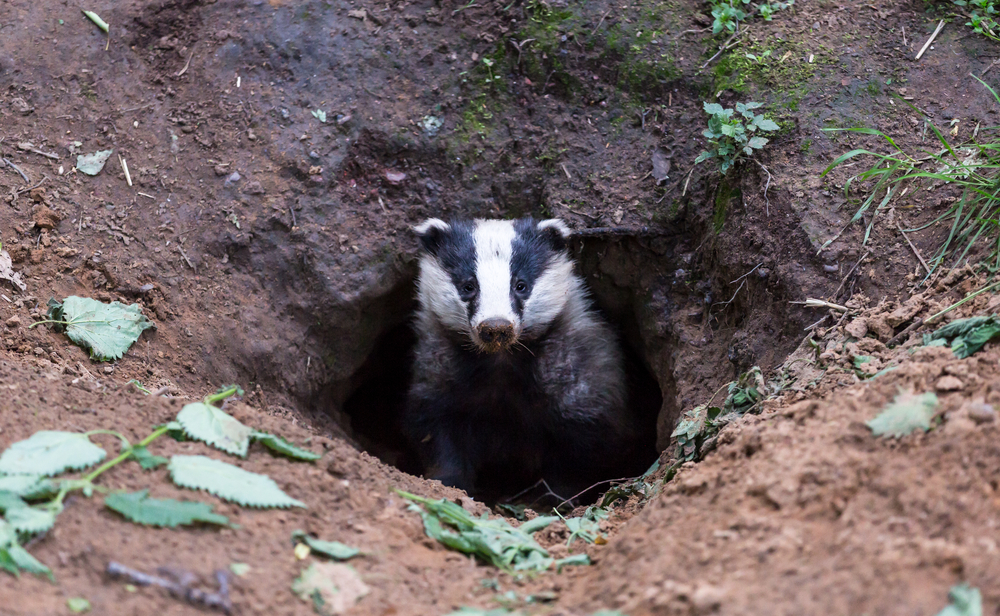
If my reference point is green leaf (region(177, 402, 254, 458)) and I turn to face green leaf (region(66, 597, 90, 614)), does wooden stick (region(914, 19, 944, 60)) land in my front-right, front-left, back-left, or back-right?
back-left

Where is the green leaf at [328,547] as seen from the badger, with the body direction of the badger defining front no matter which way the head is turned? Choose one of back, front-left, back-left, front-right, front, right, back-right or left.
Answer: front

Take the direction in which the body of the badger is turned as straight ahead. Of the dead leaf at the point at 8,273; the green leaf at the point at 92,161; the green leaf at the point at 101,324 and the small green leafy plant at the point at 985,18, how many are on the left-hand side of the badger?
1

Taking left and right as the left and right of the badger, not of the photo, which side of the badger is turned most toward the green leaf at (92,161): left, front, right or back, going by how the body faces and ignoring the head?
right

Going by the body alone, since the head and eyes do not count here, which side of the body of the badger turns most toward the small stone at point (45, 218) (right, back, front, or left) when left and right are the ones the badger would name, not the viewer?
right

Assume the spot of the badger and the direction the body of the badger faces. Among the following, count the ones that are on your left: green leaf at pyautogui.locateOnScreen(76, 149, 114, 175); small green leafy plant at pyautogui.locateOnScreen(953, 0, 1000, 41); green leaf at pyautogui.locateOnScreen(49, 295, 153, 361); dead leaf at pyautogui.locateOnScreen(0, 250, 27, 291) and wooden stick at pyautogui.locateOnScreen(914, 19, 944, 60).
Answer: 2

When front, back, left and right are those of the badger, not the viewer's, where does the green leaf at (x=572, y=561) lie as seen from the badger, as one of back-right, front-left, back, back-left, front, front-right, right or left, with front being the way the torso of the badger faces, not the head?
front

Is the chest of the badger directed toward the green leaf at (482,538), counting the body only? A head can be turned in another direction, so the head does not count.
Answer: yes

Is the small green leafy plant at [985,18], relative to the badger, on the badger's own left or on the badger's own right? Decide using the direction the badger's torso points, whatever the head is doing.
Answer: on the badger's own left

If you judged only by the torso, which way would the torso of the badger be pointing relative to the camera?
toward the camera

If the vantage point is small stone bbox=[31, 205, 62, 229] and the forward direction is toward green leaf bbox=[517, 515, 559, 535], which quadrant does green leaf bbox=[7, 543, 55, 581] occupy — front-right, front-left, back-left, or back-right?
front-right
